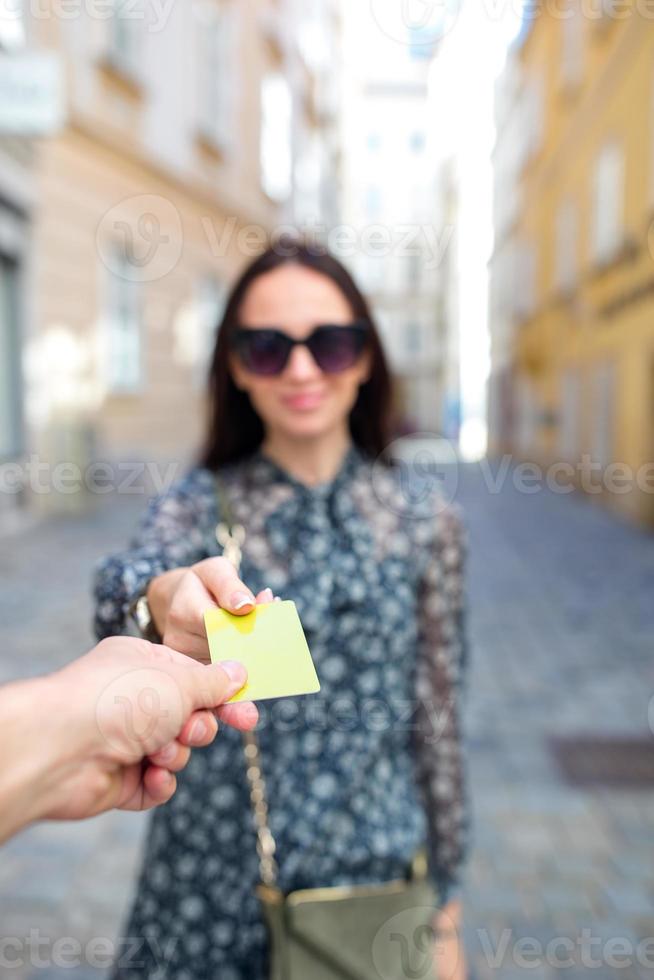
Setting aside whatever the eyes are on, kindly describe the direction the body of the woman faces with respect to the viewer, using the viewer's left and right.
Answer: facing the viewer

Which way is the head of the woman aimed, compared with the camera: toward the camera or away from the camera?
toward the camera
